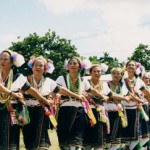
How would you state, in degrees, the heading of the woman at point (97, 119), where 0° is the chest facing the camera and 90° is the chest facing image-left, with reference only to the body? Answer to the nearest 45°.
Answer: approximately 0°

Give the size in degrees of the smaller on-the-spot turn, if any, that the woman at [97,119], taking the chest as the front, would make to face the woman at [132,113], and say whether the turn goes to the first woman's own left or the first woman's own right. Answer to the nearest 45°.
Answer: approximately 135° to the first woman's own left

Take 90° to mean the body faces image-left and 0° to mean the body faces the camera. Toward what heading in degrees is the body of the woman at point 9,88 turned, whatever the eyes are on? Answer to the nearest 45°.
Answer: approximately 45°

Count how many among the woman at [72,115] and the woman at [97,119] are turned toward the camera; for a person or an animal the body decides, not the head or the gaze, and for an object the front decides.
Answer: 2

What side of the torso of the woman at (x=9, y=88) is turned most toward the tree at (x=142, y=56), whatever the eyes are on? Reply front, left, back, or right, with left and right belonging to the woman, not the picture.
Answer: back

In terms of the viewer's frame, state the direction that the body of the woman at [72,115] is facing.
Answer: toward the camera

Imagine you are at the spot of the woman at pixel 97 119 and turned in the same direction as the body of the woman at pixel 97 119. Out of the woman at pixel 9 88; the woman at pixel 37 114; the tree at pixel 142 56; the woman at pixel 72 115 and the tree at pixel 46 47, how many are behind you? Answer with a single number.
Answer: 2

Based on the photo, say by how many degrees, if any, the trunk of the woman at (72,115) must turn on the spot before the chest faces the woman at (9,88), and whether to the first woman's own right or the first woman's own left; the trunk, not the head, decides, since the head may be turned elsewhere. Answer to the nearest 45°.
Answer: approximately 45° to the first woman's own right

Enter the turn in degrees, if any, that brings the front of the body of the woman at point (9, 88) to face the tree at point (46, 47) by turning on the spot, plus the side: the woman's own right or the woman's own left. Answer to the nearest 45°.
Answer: approximately 135° to the woman's own right
